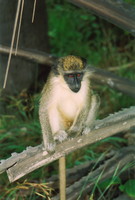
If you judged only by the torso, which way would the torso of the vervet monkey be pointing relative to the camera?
toward the camera

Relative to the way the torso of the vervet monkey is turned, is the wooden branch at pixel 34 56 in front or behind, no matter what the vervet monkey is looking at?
behind
